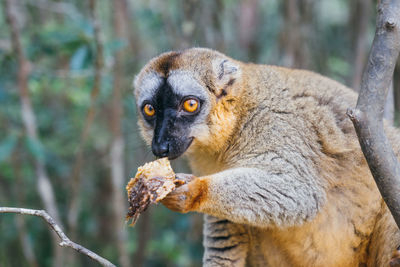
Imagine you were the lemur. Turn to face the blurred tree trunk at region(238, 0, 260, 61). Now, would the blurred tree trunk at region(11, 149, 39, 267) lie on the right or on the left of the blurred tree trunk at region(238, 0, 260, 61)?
left

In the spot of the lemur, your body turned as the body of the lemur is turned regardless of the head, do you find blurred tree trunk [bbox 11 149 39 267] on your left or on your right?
on your right

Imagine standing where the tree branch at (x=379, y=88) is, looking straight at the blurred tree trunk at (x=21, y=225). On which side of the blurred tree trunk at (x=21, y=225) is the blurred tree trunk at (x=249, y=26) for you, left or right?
right

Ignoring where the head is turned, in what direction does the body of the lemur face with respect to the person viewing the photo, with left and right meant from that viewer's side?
facing the viewer and to the left of the viewer

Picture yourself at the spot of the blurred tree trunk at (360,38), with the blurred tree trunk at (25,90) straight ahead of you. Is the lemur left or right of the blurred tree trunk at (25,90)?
left

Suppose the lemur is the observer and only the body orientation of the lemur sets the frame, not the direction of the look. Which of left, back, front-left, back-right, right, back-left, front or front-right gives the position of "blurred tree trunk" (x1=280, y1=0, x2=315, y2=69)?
back-right

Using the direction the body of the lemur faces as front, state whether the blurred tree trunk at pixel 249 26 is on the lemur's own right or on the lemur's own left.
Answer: on the lemur's own right

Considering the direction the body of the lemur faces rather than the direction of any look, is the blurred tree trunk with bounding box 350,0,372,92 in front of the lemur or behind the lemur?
behind
